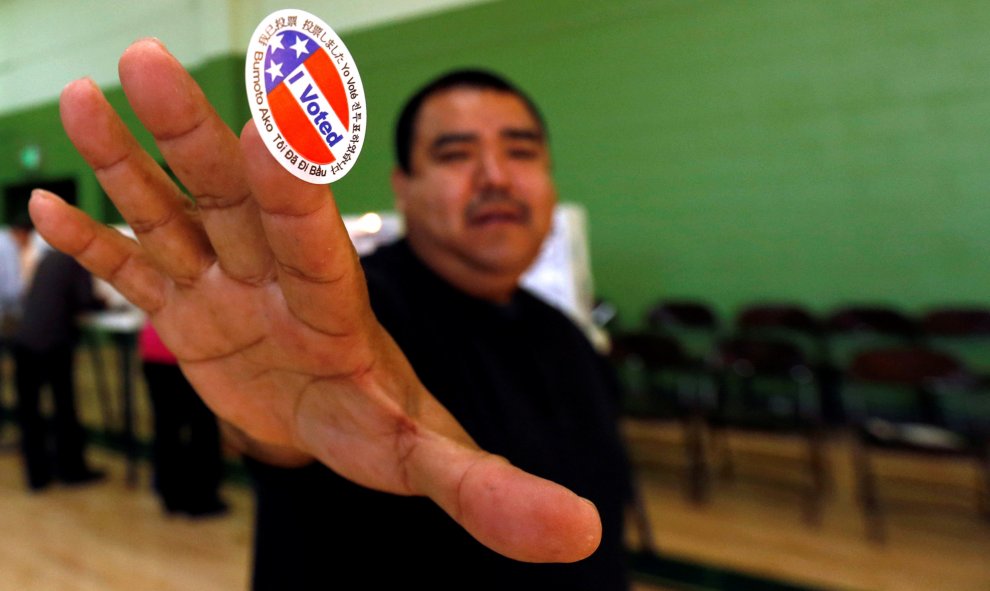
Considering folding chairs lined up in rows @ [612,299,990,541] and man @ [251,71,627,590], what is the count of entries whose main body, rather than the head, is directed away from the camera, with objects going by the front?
0

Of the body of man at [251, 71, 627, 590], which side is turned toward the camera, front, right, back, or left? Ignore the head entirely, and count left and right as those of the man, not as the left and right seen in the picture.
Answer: front

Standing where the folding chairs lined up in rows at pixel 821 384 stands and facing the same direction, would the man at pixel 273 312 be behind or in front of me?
in front

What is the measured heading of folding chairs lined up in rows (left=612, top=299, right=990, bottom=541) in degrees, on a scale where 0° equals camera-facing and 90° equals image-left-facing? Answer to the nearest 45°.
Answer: approximately 45°

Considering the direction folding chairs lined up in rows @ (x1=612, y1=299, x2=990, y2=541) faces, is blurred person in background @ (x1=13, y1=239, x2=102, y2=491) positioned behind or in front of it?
in front
